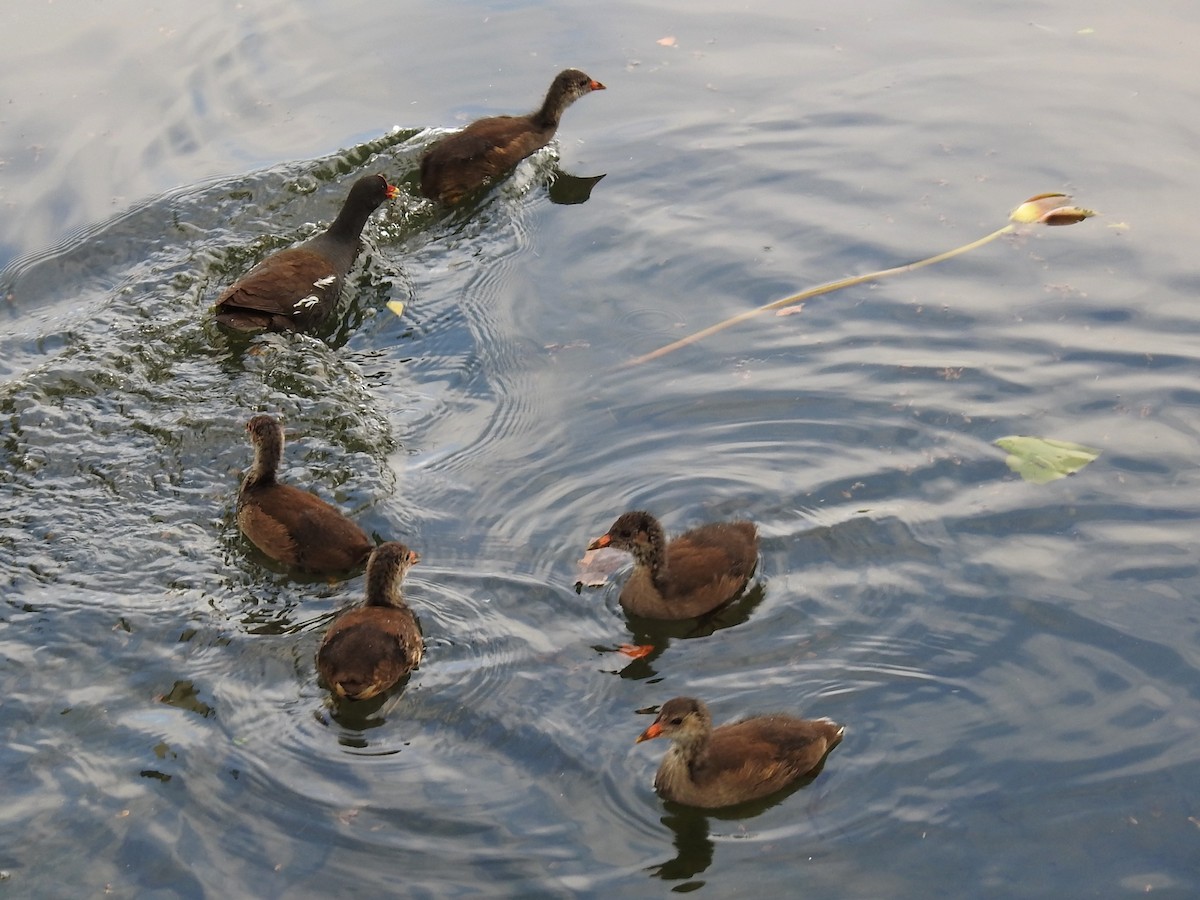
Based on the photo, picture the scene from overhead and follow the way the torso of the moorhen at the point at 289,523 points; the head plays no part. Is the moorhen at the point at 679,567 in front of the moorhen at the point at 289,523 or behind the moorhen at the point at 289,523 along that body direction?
behind

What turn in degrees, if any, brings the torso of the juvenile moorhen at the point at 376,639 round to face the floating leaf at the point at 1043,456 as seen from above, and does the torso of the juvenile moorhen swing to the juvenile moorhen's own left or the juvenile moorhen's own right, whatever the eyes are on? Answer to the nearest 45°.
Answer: approximately 45° to the juvenile moorhen's own right

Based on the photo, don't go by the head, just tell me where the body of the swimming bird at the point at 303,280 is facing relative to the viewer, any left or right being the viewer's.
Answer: facing away from the viewer and to the right of the viewer

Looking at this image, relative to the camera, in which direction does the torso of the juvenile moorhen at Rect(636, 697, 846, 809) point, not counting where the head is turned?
to the viewer's left

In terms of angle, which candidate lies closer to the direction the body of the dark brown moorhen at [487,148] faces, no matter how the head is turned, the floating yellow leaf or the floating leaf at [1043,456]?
the floating yellow leaf

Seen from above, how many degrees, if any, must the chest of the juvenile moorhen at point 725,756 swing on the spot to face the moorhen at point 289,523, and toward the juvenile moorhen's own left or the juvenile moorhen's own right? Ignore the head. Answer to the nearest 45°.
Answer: approximately 45° to the juvenile moorhen's own right

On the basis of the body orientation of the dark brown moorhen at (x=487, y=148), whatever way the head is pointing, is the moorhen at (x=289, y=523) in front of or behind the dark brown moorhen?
behind

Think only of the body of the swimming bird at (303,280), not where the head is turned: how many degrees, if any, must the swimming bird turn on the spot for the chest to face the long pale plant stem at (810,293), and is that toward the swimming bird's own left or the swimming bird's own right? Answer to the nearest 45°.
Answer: approximately 45° to the swimming bird's own right

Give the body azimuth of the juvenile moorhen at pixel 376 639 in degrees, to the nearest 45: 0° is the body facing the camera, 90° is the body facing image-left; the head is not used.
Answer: approximately 225°

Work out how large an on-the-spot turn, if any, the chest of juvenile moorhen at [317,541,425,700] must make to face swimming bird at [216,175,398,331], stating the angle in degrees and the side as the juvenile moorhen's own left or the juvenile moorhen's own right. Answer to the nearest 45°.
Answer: approximately 45° to the juvenile moorhen's own left

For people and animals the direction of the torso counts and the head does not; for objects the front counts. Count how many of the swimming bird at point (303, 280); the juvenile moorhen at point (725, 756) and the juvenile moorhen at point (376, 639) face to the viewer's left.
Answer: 1

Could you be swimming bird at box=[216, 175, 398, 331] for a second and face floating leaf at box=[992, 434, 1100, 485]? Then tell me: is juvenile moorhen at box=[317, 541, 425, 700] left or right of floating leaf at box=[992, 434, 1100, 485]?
right
